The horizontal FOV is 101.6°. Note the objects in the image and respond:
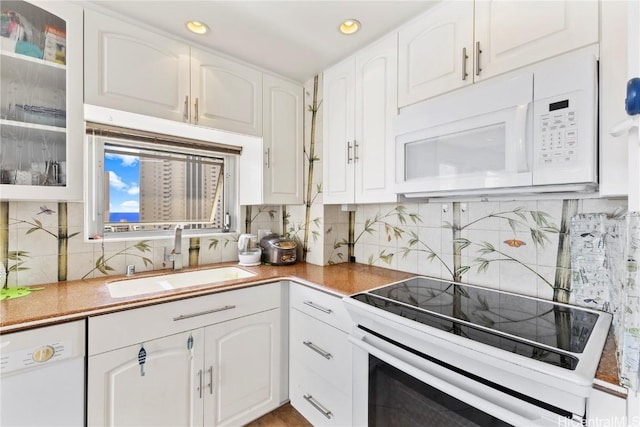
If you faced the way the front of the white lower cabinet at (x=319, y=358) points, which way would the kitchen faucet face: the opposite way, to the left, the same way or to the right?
to the left

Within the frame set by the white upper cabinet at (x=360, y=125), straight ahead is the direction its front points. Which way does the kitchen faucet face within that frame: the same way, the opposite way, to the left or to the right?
to the left

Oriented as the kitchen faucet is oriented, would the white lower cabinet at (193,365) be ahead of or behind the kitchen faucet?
ahead

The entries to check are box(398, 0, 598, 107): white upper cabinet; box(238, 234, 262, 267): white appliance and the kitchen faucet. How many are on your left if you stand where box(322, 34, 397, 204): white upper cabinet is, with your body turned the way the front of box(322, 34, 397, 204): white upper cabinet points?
1

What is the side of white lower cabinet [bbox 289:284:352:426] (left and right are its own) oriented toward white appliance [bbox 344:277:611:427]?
left

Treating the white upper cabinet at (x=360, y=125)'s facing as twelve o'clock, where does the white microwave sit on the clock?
The white microwave is roughly at 9 o'clock from the white upper cabinet.

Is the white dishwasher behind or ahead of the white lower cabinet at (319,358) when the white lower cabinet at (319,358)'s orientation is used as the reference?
ahead

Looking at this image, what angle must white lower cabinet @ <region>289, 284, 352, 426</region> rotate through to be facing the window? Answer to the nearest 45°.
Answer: approximately 45° to its right

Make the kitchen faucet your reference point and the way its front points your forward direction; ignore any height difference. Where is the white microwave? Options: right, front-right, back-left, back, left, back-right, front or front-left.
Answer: front-left

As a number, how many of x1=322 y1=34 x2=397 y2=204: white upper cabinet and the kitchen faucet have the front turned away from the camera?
0

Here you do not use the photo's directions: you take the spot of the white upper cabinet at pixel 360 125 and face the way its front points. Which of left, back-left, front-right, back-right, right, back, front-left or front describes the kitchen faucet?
front-right

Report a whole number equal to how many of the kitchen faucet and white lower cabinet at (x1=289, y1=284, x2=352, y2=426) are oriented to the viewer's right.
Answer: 0
